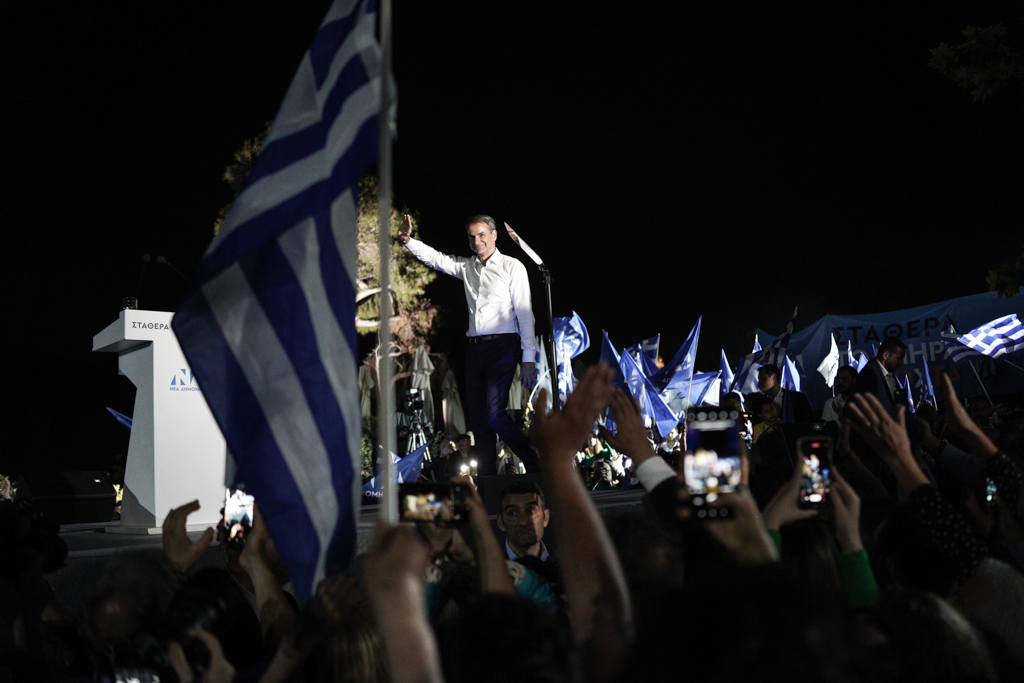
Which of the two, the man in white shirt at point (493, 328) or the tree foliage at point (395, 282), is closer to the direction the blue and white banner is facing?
the man in white shirt

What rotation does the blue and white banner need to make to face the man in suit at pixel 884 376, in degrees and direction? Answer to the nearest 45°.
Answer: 0° — it already faces them

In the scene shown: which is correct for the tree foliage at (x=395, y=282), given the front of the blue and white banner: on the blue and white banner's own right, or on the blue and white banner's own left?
on the blue and white banner's own right

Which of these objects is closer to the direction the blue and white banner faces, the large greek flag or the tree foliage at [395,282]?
the large greek flag

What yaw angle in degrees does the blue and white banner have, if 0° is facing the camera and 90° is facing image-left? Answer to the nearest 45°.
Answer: approximately 0°

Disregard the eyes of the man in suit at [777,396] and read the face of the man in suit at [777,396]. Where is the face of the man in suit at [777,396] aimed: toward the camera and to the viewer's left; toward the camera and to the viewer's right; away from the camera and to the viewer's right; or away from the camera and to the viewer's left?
toward the camera and to the viewer's left

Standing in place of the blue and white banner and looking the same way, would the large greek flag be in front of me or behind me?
in front

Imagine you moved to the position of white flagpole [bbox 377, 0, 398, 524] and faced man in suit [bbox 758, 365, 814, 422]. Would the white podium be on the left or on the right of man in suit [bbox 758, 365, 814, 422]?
left
